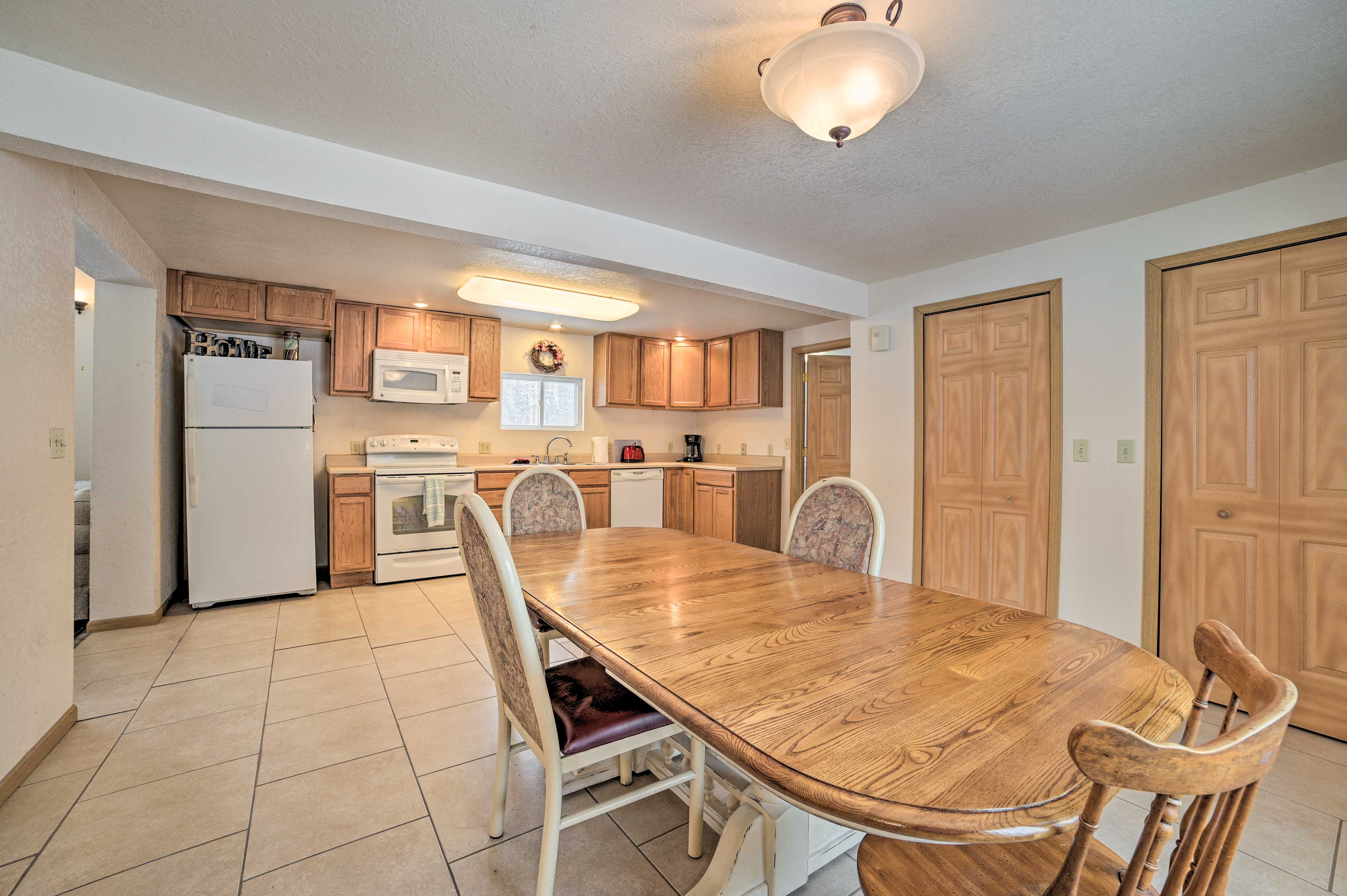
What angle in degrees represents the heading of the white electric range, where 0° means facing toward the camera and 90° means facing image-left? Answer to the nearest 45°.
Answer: approximately 0°

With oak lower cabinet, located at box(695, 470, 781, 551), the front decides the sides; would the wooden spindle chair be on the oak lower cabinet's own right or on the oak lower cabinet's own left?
on the oak lower cabinet's own left

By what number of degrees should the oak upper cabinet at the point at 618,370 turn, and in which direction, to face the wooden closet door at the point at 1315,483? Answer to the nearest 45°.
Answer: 0° — it already faces it

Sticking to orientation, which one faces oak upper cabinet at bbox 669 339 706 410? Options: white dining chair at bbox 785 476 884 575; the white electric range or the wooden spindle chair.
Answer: the wooden spindle chair

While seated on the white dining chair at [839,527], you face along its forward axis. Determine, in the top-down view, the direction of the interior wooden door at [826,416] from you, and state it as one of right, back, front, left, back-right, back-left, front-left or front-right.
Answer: back-right

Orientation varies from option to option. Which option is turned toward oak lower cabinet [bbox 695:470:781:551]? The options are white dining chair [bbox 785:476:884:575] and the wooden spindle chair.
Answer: the wooden spindle chair

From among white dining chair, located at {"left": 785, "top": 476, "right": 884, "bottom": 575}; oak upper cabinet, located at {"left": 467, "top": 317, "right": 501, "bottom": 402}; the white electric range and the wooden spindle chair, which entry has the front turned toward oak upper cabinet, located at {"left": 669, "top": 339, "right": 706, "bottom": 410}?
the wooden spindle chair

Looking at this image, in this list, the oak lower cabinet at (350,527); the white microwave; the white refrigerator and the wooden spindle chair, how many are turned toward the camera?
3

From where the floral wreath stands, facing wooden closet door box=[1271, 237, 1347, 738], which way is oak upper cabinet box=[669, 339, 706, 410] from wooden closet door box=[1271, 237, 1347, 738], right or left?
left

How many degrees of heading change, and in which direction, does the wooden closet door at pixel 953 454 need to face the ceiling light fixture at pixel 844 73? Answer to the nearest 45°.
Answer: approximately 45° to its left
